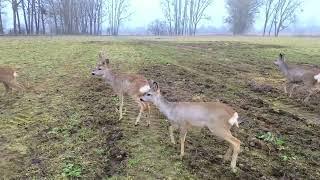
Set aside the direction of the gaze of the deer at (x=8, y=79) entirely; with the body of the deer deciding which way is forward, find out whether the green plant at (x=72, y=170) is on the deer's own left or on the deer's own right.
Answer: on the deer's own left

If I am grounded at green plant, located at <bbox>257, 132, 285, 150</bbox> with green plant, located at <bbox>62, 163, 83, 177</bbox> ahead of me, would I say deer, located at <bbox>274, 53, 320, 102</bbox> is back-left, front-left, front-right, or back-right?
back-right

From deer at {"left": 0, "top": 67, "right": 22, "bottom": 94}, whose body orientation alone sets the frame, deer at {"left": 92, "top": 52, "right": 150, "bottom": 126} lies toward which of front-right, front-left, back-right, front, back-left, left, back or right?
back-left

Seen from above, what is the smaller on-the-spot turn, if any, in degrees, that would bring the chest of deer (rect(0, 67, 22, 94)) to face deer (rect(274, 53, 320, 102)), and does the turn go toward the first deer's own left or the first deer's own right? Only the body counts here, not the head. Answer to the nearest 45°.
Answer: approximately 180°

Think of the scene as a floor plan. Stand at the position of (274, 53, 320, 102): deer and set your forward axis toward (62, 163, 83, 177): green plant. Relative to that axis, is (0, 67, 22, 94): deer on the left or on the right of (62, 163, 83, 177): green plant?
right

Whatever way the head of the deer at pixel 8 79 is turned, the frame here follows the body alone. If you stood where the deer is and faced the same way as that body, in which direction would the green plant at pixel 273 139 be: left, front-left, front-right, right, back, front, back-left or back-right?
back-left

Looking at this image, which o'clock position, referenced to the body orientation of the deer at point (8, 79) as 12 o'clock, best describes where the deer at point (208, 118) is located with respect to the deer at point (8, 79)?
the deer at point (208, 118) is roughly at 8 o'clock from the deer at point (8, 79).

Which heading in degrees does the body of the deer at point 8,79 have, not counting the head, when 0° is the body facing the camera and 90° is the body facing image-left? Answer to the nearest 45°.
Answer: approximately 90°
